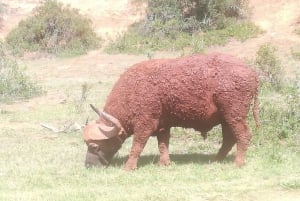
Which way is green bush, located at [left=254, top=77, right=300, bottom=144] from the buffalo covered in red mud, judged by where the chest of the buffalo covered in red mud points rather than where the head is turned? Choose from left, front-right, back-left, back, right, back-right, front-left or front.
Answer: back-right

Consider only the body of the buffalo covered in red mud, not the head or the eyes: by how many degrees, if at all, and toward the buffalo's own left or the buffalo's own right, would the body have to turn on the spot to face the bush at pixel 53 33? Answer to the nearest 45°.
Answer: approximately 90° to the buffalo's own right

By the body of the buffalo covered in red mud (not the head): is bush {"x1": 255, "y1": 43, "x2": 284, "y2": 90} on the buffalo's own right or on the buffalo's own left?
on the buffalo's own right

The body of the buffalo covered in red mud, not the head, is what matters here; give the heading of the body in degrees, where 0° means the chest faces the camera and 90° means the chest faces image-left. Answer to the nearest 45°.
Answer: approximately 90°

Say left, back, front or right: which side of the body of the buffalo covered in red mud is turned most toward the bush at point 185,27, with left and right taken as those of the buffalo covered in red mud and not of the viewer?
right

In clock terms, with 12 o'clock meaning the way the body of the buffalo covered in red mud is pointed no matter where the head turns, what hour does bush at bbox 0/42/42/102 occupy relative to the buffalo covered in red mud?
The bush is roughly at 2 o'clock from the buffalo covered in red mud.
